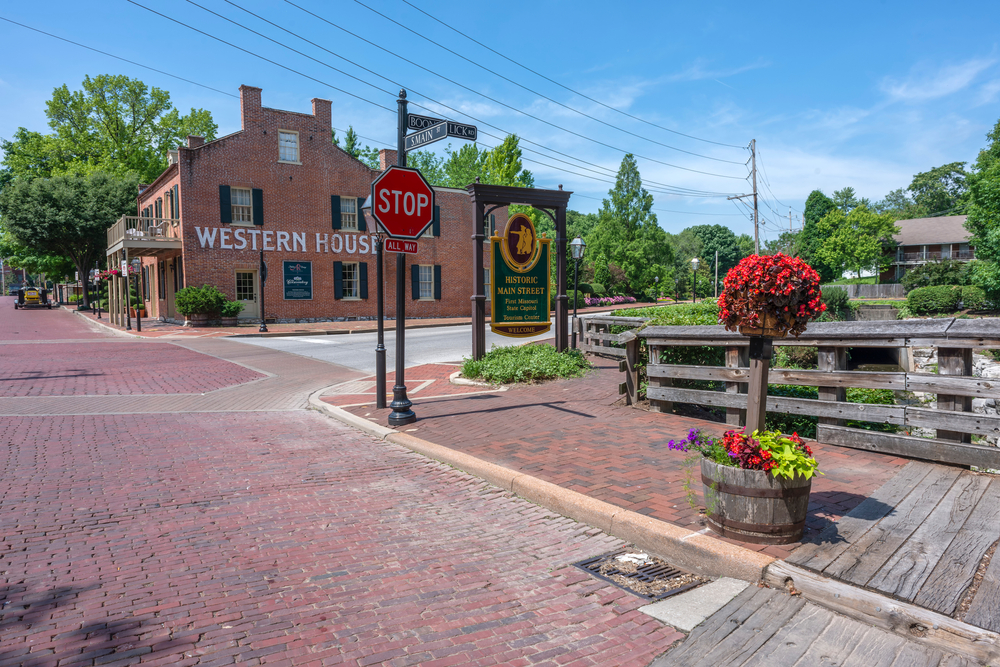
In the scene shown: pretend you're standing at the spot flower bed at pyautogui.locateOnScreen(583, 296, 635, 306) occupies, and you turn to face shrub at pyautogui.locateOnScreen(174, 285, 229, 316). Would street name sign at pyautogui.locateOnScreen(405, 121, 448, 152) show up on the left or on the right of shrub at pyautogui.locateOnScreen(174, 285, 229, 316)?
left

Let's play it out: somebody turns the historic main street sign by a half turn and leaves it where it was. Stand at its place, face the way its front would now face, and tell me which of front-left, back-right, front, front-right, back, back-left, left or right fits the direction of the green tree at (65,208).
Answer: front-left

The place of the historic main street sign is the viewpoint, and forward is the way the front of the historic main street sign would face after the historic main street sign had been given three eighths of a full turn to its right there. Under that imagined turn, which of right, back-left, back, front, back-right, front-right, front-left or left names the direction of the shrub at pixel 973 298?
right

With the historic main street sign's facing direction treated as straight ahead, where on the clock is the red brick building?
The red brick building is roughly at 5 o'clock from the historic main street sign.

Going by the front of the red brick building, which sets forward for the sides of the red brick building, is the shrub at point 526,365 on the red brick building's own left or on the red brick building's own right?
on the red brick building's own left

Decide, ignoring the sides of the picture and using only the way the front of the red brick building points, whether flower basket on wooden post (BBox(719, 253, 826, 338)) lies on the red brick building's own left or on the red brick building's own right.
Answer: on the red brick building's own left

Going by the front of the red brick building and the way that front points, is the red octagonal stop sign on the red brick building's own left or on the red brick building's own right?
on the red brick building's own left

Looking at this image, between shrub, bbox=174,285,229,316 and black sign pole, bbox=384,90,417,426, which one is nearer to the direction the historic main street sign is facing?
the black sign pole

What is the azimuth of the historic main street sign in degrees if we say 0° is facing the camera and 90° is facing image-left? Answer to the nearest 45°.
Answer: approximately 0°

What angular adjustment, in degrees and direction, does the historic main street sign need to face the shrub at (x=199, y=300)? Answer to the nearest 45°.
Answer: approximately 135° to its right
